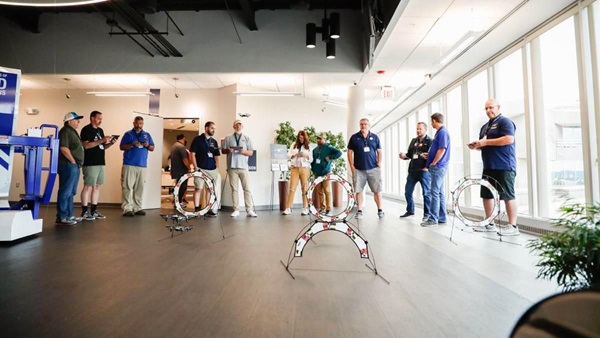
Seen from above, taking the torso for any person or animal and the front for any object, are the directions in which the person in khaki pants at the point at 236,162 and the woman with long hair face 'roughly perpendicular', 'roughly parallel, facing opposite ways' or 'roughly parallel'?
roughly parallel

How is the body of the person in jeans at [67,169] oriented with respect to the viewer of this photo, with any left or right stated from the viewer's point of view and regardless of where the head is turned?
facing to the right of the viewer

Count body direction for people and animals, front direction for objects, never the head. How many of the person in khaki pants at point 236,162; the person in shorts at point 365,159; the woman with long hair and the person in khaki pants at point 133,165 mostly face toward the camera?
4

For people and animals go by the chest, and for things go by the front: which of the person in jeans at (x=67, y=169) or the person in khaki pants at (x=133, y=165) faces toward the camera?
the person in khaki pants

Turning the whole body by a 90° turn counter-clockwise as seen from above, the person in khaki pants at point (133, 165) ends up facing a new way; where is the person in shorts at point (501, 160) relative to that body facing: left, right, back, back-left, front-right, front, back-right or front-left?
front-right

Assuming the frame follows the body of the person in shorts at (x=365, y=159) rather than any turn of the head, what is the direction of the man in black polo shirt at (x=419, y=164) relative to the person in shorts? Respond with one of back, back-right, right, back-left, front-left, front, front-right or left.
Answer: left

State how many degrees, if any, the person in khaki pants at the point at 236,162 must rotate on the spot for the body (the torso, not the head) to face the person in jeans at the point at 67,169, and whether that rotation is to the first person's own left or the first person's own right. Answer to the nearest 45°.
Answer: approximately 90° to the first person's own right

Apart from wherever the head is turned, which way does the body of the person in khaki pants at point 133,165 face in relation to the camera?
toward the camera

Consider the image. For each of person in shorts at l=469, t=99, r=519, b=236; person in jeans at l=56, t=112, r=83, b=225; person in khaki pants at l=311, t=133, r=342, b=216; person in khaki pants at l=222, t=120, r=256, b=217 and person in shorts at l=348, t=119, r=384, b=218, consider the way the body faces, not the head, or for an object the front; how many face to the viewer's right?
1

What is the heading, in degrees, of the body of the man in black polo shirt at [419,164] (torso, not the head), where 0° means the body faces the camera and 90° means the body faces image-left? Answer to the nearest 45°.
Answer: approximately 45°

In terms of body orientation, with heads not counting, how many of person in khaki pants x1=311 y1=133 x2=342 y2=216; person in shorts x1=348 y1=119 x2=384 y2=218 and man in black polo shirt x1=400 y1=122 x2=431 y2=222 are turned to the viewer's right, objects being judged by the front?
0

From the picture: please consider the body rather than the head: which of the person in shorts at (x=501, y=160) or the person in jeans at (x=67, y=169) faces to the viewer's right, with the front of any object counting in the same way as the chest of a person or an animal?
the person in jeans

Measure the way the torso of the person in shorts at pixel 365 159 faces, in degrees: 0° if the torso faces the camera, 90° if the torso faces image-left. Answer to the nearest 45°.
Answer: approximately 0°
